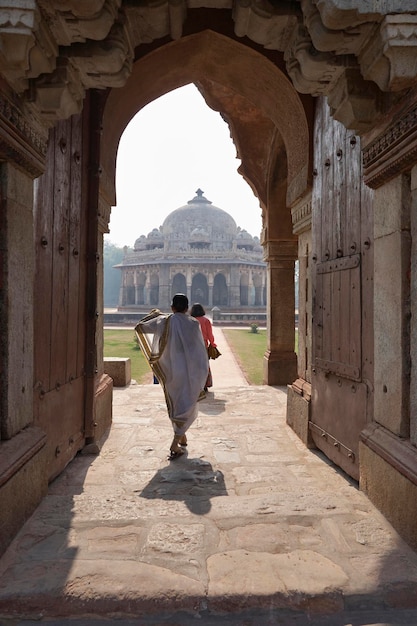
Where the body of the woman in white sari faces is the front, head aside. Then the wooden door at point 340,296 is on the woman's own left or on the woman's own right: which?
on the woman's own right

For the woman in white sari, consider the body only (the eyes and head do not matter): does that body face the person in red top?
yes

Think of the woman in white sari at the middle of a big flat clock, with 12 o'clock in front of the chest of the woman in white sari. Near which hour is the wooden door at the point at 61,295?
The wooden door is roughly at 8 o'clock from the woman in white sari.

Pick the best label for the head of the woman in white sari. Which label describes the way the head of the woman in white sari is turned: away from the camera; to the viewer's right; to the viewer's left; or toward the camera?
away from the camera

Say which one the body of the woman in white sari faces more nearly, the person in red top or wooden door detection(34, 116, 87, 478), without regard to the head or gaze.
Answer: the person in red top

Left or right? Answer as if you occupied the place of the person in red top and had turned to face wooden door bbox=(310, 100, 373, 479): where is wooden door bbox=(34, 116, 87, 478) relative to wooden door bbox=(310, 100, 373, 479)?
right

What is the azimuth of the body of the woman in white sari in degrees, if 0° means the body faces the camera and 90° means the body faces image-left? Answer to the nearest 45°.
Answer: approximately 180°
